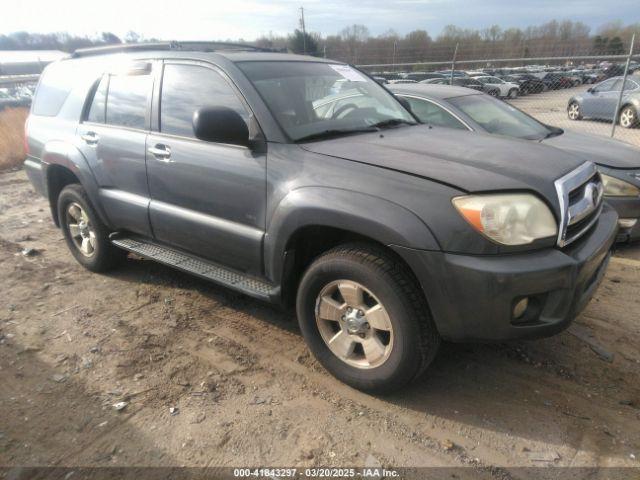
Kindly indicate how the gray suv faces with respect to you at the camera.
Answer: facing the viewer and to the right of the viewer

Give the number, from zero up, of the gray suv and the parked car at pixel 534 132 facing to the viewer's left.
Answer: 0

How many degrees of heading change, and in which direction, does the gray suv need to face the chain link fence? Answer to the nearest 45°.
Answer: approximately 90° to its left

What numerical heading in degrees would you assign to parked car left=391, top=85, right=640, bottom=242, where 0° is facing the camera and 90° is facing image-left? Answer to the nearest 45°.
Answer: approximately 315°

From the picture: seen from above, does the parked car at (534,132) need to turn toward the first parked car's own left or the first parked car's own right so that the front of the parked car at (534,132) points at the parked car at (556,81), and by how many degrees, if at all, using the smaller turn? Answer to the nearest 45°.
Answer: approximately 135° to the first parked car's own left

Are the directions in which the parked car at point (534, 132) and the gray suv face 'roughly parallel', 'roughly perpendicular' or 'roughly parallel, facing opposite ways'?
roughly parallel

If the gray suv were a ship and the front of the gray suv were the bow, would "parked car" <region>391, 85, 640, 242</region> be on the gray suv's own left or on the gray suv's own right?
on the gray suv's own left

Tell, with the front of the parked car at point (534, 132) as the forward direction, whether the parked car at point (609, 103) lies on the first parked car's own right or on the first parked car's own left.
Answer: on the first parked car's own left

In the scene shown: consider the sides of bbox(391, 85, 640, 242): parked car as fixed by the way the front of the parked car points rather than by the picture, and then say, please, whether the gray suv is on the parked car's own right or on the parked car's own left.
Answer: on the parked car's own right

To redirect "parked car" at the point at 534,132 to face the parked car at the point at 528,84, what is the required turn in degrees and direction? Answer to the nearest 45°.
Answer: approximately 135° to its left
